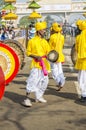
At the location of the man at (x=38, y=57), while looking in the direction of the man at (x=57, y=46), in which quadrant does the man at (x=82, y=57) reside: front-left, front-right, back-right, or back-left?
front-right

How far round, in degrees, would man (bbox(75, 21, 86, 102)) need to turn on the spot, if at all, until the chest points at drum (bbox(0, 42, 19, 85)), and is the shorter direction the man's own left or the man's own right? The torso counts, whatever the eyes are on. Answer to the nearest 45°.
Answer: approximately 45° to the man's own left

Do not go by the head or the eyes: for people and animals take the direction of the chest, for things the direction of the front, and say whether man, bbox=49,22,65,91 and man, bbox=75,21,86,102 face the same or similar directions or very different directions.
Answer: same or similar directions
